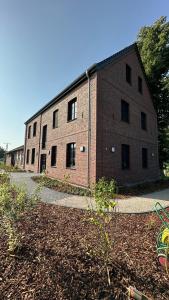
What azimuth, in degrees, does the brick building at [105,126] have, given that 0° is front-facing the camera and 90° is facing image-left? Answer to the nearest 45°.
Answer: approximately 45°

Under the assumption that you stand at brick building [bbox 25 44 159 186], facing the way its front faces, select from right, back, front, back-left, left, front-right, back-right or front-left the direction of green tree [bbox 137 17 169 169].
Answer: back
